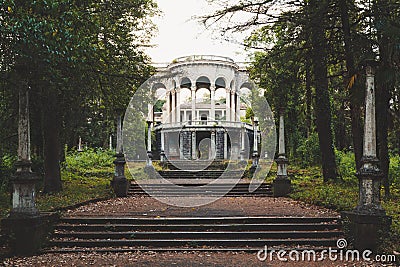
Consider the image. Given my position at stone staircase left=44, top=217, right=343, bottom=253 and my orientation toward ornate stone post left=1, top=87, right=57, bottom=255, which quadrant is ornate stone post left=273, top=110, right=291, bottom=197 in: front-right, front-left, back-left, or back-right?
back-right

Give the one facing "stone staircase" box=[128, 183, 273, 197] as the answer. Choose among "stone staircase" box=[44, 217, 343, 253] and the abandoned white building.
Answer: the abandoned white building

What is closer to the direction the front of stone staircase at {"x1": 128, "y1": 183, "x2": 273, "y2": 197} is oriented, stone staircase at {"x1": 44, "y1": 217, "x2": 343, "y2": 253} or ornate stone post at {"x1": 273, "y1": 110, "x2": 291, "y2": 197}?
the stone staircase

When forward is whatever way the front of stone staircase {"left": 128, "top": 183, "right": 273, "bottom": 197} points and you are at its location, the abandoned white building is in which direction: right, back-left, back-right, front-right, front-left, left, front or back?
back

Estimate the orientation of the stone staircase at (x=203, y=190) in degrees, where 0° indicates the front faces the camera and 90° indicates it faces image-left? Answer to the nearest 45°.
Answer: approximately 0°

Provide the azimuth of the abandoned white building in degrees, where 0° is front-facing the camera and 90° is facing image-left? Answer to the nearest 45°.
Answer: approximately 0°

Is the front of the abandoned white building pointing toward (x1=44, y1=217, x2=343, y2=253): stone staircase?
yes

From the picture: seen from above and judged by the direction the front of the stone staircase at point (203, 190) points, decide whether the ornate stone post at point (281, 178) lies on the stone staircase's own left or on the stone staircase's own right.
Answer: on the stone staircase's own left

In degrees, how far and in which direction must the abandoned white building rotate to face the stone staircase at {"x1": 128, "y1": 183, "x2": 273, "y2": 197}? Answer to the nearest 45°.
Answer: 0° — it already faces it

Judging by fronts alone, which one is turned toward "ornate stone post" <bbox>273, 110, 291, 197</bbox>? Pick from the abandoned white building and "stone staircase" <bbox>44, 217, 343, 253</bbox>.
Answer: the abandoned white building
